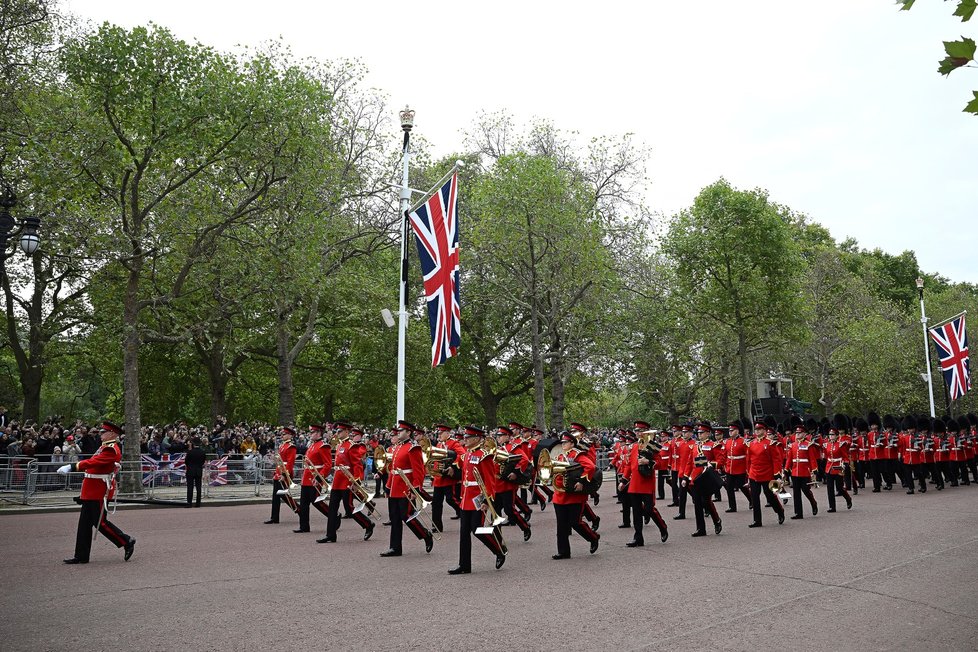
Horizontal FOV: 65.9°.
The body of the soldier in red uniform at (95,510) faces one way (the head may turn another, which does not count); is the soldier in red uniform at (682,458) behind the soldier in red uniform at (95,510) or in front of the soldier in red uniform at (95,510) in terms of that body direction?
behind

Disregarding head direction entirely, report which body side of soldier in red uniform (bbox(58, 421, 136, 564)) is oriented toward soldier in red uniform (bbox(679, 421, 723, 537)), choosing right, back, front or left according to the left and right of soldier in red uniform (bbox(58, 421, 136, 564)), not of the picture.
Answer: back

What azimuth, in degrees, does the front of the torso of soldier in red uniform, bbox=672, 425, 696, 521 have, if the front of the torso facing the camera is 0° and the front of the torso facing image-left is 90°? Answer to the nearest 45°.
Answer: approximately 45°

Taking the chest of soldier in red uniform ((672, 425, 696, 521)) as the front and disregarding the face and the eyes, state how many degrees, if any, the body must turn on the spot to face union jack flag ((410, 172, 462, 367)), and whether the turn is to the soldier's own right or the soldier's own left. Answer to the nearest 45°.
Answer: approximately 90° to the soldier's own right

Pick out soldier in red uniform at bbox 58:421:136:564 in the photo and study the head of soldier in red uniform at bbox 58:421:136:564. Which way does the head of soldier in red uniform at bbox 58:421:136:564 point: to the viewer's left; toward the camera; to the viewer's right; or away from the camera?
to the viewer's left

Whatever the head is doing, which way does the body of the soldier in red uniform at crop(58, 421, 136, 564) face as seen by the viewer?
to the viewer's left

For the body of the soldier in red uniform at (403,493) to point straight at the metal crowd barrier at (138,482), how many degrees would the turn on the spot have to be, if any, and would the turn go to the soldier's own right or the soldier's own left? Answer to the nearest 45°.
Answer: approximately 90° to the soldier's own right

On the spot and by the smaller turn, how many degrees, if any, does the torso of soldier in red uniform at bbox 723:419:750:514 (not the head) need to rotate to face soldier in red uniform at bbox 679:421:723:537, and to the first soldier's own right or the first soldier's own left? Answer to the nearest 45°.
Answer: approximately 45° to the first soldier's own left

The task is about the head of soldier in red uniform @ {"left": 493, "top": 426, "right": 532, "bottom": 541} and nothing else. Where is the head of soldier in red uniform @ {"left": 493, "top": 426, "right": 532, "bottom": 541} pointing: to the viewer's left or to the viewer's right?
to the viewer's left

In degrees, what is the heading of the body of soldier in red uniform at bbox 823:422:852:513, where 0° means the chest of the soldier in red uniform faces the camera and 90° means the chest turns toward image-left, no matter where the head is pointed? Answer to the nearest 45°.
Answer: approximately 45°

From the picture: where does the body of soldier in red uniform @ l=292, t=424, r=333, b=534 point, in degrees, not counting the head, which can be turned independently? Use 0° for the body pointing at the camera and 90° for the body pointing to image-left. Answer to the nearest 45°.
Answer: approximately 45°

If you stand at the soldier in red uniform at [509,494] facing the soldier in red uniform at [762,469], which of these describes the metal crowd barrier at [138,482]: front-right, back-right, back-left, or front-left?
back-left

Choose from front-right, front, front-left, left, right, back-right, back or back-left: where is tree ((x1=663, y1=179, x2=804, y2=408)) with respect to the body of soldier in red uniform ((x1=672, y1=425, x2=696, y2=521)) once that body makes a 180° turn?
front-left

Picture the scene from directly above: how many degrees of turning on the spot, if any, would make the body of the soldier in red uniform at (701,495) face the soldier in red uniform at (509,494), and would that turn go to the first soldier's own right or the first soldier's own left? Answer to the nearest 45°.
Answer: approximately 45° to the first soldier's own right

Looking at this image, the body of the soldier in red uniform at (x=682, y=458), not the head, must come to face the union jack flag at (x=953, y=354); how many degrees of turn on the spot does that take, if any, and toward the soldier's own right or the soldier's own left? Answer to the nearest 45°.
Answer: approximately 180°

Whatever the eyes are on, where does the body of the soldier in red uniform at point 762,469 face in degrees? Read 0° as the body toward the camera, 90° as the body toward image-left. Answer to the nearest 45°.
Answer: approximately 45°
